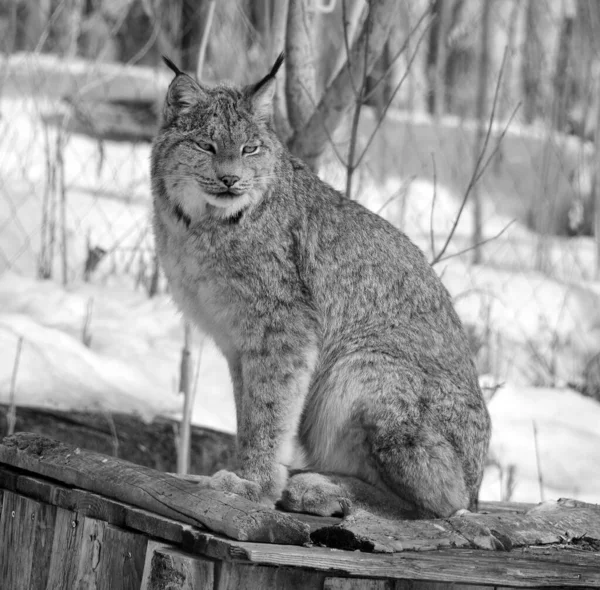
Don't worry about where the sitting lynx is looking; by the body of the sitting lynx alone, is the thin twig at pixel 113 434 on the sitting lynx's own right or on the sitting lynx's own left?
on the sitting lynx's own right

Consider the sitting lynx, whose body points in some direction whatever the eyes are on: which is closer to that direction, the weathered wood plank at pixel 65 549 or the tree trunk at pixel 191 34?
the weathered wood plank

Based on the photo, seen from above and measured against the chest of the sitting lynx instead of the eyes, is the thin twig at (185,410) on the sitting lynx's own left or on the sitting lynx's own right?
on the sitting lynx's own right

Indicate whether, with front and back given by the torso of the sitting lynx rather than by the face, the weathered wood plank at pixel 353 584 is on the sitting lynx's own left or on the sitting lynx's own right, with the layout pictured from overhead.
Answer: on the sitting lynx's own left

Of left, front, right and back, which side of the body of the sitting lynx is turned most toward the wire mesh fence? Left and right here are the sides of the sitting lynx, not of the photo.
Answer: right

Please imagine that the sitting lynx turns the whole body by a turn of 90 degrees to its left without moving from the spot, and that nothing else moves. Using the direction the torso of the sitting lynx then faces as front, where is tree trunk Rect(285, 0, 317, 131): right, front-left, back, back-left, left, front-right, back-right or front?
back

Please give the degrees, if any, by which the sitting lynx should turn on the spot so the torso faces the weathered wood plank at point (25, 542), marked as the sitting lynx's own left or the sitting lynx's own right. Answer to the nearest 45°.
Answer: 0° — it already faces it

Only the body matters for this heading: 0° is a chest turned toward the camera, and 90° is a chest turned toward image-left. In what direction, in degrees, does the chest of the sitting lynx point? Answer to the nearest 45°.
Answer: approximately 90°

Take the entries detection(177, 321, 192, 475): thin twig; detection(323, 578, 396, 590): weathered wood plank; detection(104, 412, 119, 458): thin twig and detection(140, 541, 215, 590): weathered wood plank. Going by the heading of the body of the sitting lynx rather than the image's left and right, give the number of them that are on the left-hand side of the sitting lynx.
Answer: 2
